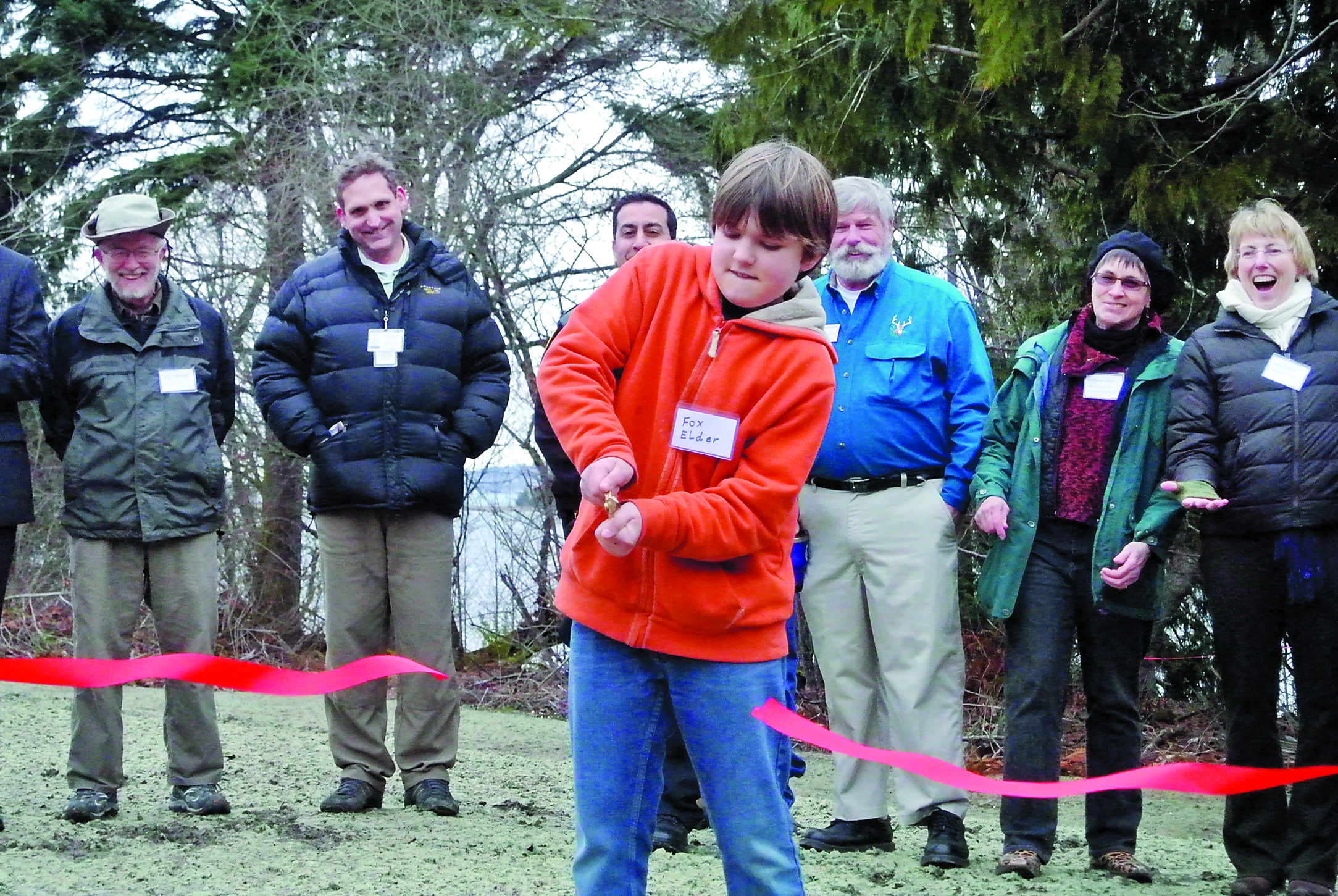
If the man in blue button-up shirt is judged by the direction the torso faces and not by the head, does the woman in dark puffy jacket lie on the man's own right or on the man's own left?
on the man's own left

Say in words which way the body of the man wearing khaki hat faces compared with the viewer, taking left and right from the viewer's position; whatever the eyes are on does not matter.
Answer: facing the viewer

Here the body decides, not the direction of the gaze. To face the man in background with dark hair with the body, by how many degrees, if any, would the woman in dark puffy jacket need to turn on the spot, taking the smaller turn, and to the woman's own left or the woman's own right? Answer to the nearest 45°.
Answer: approximately 90° to the woman's own right

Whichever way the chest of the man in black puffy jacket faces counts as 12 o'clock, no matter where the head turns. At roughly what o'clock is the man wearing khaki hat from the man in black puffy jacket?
The man wearing khaki hat is roughly at 3 o'clock from the man in black puffy jacket.

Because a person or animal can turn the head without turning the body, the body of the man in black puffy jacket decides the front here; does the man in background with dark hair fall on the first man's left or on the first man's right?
on the first man's left

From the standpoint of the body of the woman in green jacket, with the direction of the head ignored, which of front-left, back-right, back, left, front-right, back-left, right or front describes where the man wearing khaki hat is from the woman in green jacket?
right

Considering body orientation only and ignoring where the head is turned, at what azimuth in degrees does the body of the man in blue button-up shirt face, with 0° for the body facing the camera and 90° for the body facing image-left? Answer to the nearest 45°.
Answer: approximately 45°

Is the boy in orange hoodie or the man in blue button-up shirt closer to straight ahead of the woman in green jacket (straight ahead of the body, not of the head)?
the boy in orange hoodie

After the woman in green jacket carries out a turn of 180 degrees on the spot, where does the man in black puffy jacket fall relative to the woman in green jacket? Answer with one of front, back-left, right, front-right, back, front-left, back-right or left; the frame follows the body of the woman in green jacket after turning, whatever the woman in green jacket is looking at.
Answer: left

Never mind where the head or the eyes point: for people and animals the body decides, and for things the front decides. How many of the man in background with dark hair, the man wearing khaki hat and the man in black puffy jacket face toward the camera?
3

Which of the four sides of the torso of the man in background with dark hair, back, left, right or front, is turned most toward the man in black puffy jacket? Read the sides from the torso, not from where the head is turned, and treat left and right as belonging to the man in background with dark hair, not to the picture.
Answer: right

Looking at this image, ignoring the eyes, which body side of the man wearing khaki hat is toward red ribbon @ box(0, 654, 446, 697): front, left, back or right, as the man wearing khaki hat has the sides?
front

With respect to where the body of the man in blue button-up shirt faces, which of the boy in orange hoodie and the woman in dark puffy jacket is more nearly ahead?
the boy in orange hoodie
